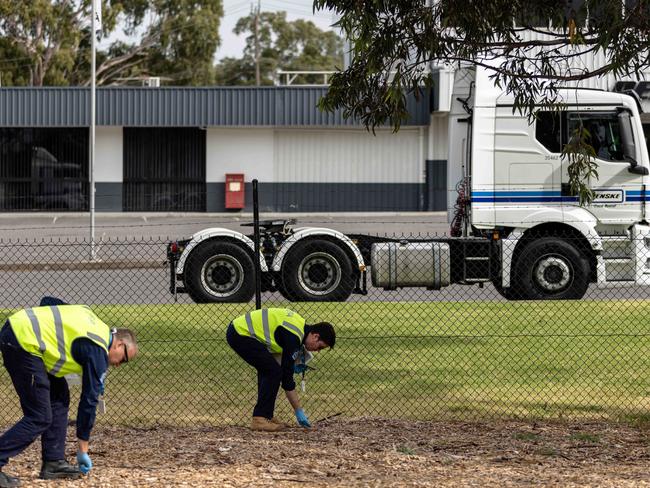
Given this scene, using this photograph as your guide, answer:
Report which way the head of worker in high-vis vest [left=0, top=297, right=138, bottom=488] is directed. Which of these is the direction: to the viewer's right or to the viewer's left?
to the viewer's right

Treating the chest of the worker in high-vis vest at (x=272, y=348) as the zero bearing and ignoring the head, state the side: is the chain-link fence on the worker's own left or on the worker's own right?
on the worker's own left

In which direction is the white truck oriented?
to the viewer's right

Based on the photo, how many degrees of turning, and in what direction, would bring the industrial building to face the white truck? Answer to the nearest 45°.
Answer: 0° — it already faces it

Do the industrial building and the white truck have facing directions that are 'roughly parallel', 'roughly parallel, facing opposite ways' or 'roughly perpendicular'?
roughly perpendicular

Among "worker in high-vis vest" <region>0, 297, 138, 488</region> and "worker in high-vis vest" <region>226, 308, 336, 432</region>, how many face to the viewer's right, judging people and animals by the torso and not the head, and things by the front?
2

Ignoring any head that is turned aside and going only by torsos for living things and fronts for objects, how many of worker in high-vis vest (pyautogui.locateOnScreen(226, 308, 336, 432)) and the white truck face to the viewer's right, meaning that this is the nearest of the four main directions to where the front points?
2

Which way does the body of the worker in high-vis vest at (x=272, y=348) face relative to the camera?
to the viewer's right

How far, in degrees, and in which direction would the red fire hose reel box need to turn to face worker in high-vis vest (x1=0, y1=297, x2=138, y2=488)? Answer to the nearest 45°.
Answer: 0° — it already faces them

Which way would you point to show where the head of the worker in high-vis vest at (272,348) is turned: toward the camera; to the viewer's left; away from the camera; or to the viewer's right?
to the viewer's right

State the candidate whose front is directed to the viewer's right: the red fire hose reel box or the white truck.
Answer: the white truck
